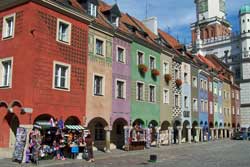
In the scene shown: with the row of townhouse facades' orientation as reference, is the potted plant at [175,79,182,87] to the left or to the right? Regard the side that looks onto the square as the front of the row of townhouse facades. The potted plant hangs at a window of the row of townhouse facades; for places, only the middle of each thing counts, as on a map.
on its left

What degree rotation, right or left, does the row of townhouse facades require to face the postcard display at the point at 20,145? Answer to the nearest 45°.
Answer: approximately 90° to its right

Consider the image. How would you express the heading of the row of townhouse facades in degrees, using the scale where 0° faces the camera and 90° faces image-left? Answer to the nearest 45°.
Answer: approximately 315°
